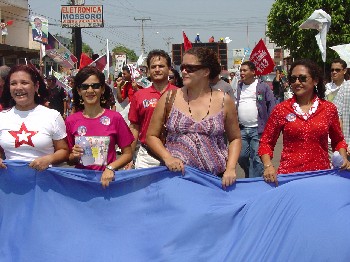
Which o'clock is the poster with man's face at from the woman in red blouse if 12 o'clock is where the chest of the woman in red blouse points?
The poster with man's face is roughly at 5 o'clock from the woman in red blouse.

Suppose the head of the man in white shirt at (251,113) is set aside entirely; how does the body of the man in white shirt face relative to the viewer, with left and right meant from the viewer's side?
facing the viewer and to the left of the viewer

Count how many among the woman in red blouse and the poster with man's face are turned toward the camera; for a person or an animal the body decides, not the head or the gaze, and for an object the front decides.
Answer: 2

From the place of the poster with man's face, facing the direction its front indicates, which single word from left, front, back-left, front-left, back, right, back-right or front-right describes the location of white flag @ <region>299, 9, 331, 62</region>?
front-left

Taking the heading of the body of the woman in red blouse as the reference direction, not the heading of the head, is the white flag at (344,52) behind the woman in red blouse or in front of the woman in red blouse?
behind

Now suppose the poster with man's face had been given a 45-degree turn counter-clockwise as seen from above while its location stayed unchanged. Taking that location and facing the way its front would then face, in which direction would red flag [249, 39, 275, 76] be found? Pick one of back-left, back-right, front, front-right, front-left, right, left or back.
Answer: front

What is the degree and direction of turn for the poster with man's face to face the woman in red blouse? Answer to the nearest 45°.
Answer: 0° — it already faces them

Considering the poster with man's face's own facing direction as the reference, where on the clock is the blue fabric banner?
The blue fabric banner is roughly at 12 o'clock from the poster with man's face.

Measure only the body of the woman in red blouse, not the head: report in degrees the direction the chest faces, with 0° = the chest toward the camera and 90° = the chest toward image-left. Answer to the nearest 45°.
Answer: approximately 0°

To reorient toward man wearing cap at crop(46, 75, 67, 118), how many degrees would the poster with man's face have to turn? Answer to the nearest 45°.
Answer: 0° — it already faces them
